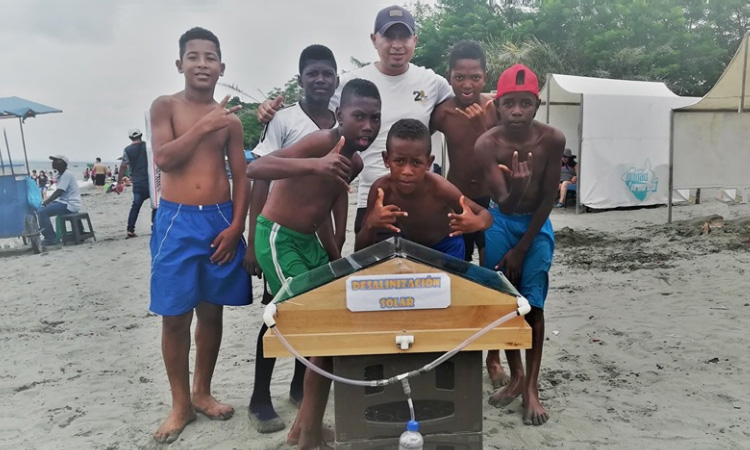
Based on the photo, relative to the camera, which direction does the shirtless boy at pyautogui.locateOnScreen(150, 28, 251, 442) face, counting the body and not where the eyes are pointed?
toward the camera

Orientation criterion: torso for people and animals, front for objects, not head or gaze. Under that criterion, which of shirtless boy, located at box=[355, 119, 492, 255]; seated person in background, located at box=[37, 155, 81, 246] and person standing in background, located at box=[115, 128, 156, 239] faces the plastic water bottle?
the shirtless boy

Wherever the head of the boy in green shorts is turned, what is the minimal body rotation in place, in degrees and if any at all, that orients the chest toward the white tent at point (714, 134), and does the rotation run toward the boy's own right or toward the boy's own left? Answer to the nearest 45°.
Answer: approximately 90° to the boy's own left

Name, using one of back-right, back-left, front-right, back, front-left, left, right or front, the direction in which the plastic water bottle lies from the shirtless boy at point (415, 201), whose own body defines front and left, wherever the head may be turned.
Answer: front

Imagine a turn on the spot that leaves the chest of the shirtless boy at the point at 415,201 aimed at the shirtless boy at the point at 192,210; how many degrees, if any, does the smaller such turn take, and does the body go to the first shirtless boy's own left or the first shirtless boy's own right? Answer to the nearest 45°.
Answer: approximately 90° to the first shirtless boy's own right

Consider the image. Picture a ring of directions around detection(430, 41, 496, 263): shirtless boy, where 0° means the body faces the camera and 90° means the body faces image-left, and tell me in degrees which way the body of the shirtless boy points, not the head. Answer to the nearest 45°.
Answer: approximately 0°

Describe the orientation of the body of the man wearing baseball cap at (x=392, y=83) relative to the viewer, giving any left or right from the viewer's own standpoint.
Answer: facing the viewer
